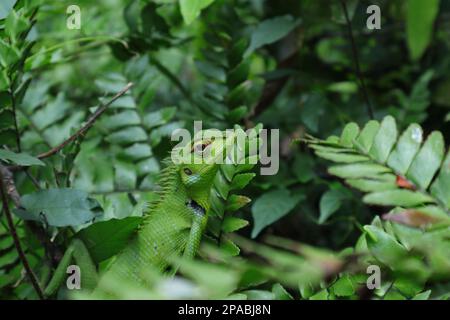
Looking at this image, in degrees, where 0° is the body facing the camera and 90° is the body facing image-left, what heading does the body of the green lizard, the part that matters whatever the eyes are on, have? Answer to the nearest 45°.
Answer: approximately 270°
